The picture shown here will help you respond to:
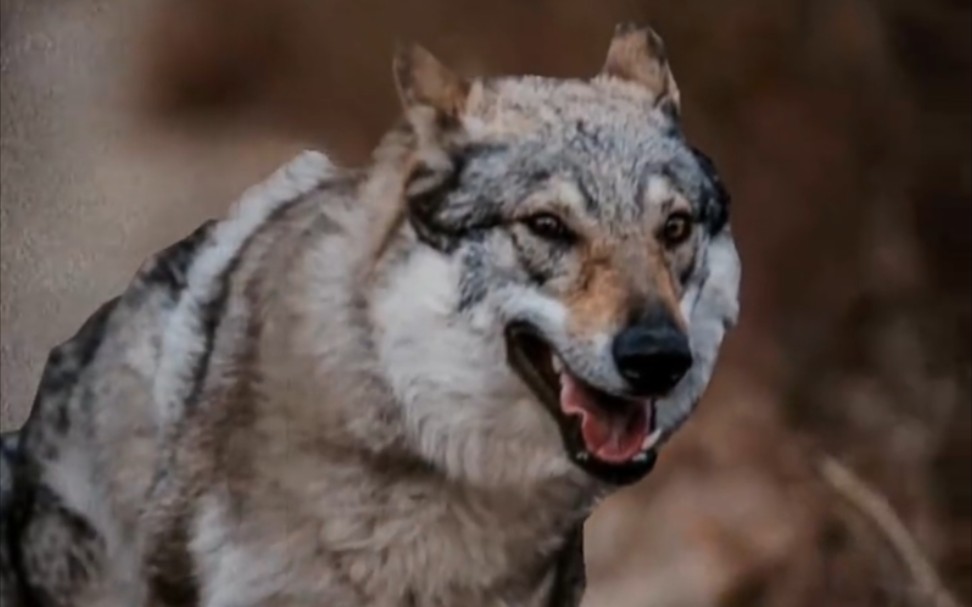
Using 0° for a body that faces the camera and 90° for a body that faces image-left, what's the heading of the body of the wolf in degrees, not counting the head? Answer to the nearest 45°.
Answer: approximately 315°
